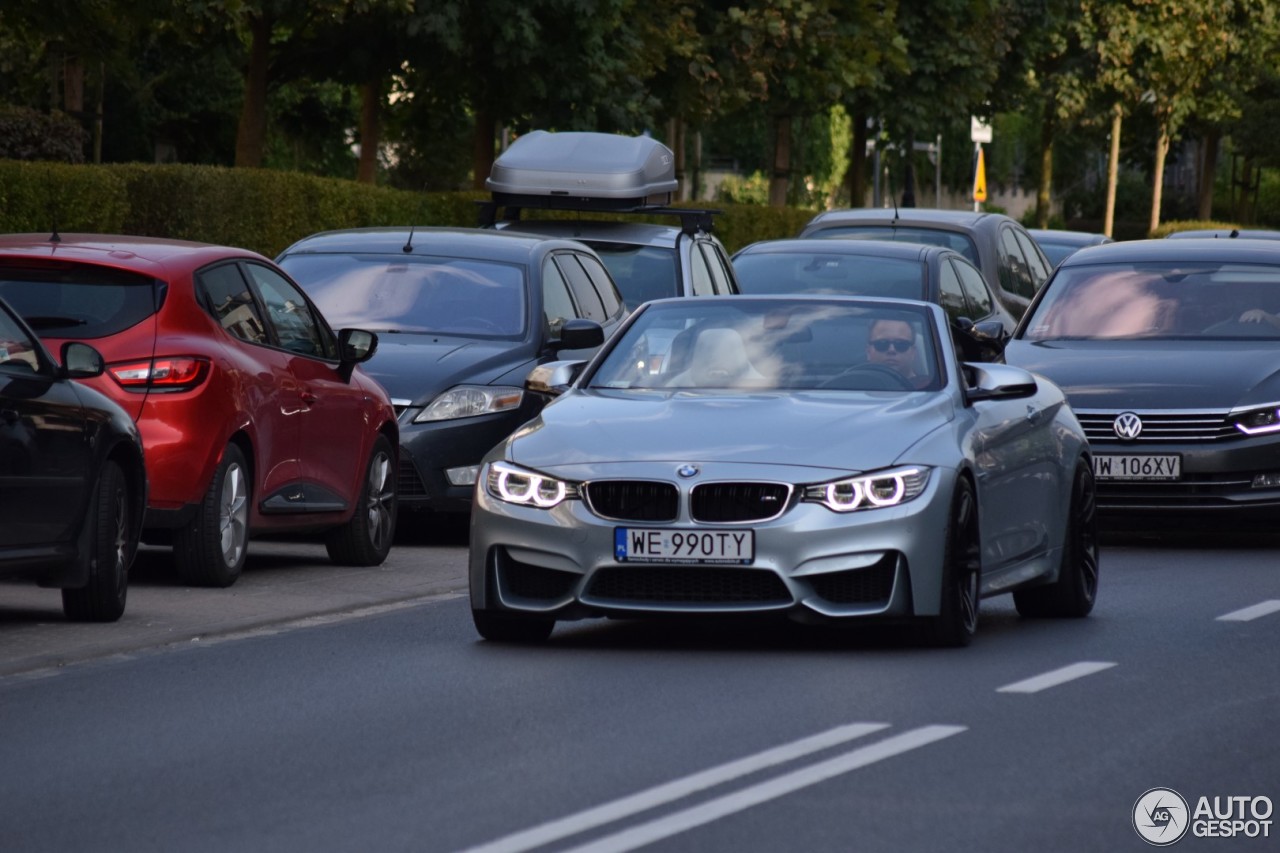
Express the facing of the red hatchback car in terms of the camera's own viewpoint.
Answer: facing away from the viewer and to the right of the viewer

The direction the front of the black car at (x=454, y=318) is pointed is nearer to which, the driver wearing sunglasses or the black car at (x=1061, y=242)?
the driver wearing sunglasses

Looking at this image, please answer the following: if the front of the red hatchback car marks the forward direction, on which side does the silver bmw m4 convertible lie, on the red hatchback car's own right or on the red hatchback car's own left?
on the red hatchback car's own right

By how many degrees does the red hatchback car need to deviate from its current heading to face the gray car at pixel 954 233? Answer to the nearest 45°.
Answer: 0° — it already faces it

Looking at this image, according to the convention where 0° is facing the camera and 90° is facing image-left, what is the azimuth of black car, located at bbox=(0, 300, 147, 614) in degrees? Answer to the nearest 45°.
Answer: approximately 225°

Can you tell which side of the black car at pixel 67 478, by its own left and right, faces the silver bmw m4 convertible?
right
